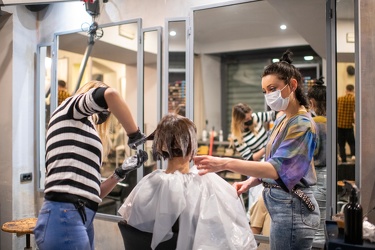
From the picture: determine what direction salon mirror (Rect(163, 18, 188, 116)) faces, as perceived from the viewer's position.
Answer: facing the viewer

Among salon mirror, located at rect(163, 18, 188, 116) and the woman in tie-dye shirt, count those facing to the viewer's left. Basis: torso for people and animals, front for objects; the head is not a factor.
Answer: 1

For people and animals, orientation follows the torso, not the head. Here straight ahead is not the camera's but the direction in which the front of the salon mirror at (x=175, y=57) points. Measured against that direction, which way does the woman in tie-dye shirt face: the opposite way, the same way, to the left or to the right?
to the right

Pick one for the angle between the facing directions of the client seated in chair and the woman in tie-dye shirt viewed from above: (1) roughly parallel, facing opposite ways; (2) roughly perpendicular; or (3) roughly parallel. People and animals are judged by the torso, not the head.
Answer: roughly perpendicular

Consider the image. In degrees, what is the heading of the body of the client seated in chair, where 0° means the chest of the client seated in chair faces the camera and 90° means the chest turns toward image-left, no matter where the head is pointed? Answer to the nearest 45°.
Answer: approximately 180°

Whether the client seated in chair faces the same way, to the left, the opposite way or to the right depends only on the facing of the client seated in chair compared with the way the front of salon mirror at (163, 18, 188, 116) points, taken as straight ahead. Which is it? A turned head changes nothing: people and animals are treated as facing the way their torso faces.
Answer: the opposite way

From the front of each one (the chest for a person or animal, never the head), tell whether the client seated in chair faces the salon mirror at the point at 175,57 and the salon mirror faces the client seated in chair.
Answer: yes

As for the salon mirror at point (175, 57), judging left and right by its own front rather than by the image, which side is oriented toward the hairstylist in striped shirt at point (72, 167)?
front

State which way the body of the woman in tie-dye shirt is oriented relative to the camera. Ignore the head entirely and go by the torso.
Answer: to the viewer's left

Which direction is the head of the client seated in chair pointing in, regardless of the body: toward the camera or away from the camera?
away from the camera
